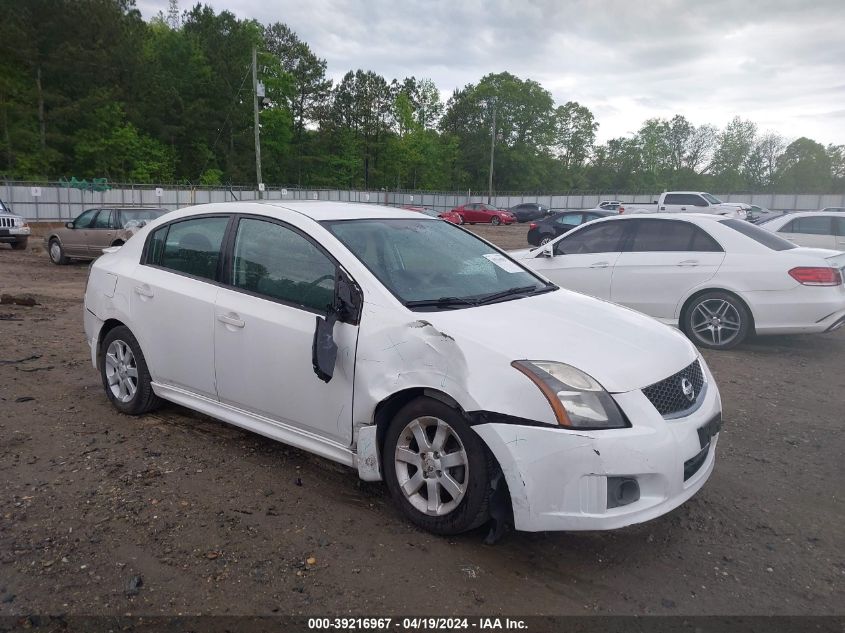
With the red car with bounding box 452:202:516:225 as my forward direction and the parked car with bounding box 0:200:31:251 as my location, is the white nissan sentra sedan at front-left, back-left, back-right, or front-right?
back-right

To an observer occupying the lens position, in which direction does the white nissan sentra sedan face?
facing the viewer and to the right of the viewer

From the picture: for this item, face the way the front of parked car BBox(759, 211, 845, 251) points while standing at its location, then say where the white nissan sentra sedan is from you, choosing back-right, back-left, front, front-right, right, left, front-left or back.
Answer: left

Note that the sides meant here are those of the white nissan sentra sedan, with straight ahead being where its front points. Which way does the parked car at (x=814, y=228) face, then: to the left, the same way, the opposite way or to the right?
the opposite way

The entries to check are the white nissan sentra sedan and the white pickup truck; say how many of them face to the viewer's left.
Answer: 0

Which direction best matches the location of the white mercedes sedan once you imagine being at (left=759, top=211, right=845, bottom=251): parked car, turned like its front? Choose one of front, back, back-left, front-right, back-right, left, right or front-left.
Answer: left

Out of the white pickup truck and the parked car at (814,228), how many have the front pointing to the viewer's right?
1

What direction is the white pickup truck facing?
to the viewer's right

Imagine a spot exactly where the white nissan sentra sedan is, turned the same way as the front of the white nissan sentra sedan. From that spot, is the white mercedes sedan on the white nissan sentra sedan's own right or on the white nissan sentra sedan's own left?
on the white nissan sentra sedan's own left

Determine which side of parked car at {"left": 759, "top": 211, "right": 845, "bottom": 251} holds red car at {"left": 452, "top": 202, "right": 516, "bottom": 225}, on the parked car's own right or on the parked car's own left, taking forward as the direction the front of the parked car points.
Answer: on the parked car's own right

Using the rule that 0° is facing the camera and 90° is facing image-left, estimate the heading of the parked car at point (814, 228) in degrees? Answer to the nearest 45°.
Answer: approximately 90°

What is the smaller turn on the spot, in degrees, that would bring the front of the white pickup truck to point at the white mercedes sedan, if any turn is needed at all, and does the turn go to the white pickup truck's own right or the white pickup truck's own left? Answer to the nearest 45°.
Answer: approximately 90° to the white pickup truck's own right

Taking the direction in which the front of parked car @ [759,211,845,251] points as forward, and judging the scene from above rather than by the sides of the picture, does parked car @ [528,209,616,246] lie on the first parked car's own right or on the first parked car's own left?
on the first parked car's own right

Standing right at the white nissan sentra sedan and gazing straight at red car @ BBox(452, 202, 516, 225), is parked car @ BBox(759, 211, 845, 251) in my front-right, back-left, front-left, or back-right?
front-right
